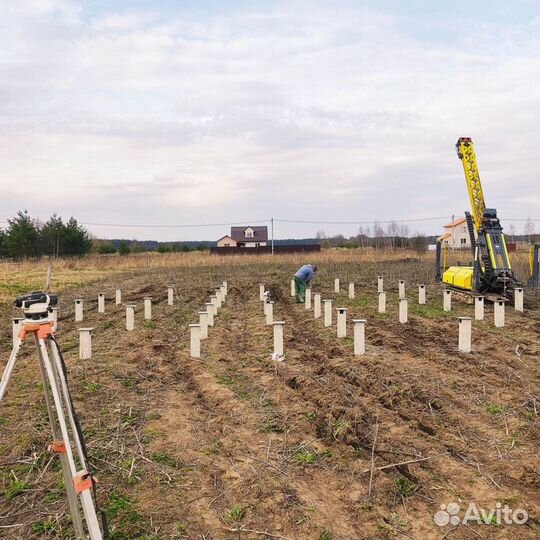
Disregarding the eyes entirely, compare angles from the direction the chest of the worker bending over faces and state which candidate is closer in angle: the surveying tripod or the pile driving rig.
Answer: the pile driving rig

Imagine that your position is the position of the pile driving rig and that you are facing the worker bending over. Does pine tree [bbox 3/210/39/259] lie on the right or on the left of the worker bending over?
right

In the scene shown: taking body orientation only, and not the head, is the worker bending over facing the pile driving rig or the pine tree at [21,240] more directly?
the pile driving rig

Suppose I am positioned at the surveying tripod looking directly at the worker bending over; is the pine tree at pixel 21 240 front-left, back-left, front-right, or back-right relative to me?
front-left

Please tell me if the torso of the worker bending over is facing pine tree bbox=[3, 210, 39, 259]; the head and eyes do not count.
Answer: no

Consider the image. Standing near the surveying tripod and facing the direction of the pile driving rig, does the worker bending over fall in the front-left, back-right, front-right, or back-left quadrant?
front-left

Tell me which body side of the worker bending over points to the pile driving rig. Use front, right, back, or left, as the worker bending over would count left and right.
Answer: front

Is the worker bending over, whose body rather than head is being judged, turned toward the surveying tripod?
no

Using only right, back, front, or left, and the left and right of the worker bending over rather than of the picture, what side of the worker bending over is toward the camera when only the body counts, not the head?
right
